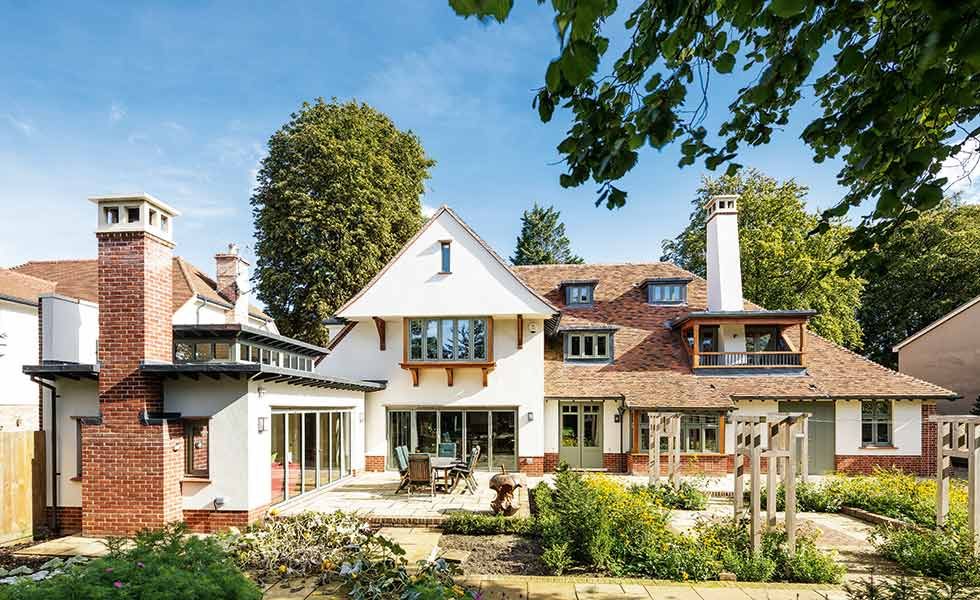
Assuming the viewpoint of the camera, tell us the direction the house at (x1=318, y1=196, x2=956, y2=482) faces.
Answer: facing the viewer

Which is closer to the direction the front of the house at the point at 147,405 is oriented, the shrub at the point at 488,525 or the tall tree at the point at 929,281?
the shrub

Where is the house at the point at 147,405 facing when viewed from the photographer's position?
facing the viewer and to the right of the viewer

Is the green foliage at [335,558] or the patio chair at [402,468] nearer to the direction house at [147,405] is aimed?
the green foliage

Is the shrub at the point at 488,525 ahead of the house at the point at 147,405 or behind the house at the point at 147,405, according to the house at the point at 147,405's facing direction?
ahead

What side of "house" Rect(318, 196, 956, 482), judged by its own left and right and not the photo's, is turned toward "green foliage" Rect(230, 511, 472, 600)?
front

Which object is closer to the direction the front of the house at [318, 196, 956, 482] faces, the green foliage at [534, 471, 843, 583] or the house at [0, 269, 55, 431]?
the green foliage
